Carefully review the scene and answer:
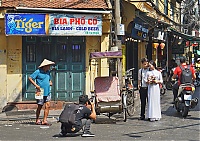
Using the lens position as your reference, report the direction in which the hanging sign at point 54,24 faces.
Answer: facing the viewer

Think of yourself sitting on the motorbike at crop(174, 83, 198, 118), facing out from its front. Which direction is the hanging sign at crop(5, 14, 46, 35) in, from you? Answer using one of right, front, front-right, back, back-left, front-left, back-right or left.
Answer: left

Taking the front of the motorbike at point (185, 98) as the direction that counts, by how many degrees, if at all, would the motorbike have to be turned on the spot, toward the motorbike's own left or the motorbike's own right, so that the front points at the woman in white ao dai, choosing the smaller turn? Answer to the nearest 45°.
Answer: approximately 135° to the motorbike's own left

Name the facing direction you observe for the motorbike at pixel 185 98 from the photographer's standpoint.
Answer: facing away from the viewer

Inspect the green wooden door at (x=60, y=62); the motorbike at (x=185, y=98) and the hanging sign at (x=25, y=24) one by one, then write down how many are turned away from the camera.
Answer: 1

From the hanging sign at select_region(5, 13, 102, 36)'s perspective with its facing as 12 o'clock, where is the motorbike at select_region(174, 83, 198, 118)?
The motorbike is roughly at 10 o'clock from the hanging sign.

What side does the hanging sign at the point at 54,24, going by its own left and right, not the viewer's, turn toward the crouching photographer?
front

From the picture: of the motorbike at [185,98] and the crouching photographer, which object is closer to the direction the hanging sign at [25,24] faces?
the crouching photographer

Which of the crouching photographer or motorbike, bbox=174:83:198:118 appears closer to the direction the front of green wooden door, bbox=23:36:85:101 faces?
the crouching photographer

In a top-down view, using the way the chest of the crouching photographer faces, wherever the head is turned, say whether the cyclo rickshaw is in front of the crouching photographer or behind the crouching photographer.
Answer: in front

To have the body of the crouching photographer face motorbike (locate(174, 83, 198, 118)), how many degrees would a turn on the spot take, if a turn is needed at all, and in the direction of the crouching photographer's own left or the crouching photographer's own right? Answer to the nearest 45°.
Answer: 0° — they already face it

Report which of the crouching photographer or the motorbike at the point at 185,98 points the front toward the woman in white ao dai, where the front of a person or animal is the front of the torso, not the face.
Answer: the crouching photographer

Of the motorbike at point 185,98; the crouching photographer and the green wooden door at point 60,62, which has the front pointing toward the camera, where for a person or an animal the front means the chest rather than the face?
the green wooden door
